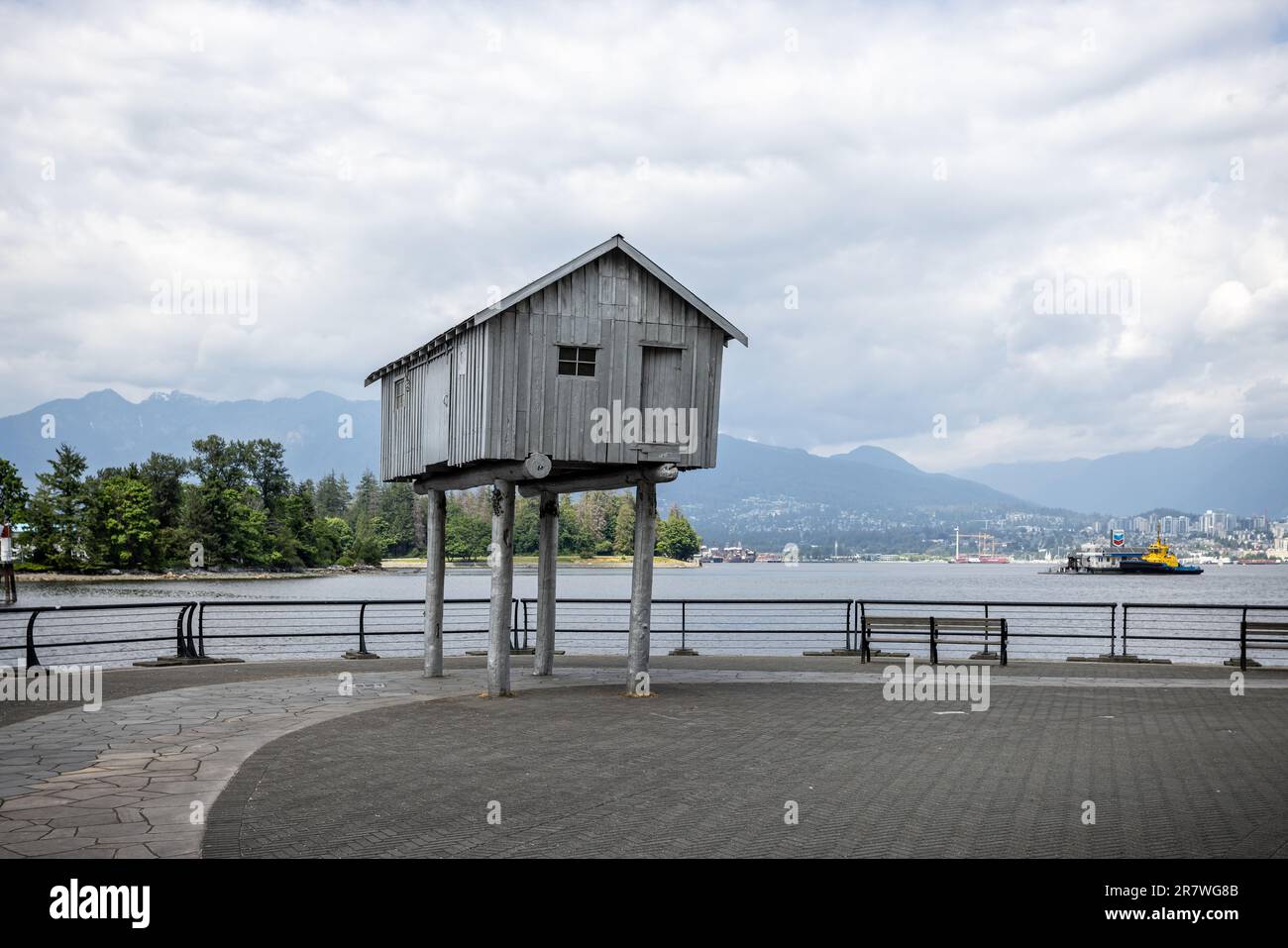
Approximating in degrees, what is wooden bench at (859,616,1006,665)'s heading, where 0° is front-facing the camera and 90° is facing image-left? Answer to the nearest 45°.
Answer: approximately 180°

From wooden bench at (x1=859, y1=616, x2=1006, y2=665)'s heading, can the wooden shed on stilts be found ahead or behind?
behind
